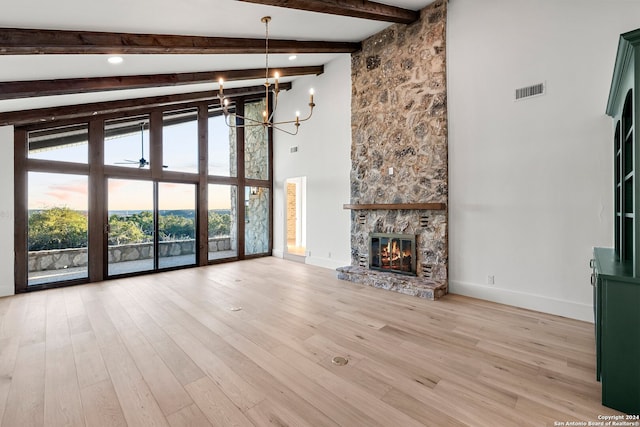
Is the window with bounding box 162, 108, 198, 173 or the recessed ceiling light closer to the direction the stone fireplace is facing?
the recessed ceiling light

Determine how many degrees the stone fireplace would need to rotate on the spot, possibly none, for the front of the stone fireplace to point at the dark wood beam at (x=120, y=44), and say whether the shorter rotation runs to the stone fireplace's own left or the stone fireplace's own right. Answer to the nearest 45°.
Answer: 0° — it already faces it

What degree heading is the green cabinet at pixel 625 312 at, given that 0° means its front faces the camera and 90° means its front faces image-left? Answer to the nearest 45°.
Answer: approximately 90°

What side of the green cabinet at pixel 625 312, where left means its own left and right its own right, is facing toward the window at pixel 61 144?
front

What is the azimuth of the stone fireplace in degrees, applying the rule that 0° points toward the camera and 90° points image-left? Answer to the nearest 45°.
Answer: approximately 45°

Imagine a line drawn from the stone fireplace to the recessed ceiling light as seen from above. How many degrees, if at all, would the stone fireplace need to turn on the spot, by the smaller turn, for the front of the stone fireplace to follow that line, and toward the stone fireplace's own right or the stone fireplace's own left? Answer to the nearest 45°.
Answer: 0° — it already faces it

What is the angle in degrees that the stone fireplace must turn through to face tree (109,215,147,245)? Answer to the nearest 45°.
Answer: approximately 45° to its right

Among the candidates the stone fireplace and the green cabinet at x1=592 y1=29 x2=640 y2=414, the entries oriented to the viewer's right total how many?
0

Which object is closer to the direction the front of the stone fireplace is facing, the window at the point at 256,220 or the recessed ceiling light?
the recessed ceiling light

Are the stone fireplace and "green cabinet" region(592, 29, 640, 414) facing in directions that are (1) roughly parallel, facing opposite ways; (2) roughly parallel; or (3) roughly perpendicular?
roughly perpendicular
